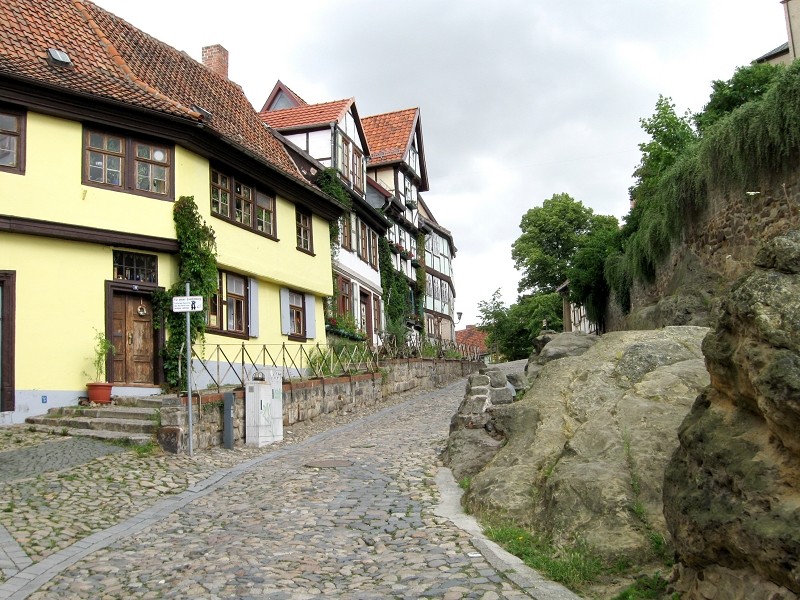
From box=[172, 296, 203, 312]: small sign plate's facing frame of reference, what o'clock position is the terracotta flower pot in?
The terracotta flower pot is roughly at 5 o'clock from the small sign plate.

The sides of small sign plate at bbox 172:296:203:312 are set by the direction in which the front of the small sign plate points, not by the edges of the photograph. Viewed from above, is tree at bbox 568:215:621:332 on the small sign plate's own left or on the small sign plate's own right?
on the small sign plate's own left

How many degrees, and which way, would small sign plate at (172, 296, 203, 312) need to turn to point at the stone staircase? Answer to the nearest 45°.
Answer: approximately 135° to its right

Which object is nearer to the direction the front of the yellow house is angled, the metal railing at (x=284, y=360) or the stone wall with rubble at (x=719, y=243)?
the stone wall with rubble

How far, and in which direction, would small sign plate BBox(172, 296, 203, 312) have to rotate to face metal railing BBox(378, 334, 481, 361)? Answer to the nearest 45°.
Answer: approximately 135° to its left

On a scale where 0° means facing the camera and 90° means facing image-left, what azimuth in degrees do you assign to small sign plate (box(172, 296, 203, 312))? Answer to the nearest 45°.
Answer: approximately 0°

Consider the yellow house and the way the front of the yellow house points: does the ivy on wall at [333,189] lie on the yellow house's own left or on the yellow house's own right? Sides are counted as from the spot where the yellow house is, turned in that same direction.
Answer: on the yellow house's own left

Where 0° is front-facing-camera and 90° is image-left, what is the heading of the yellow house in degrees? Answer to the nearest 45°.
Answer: approximately 315°

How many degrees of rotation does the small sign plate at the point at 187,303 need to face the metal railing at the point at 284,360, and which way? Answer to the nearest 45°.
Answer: approximately 180°

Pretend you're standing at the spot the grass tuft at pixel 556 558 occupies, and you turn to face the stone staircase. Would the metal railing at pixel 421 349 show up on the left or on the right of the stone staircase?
right
